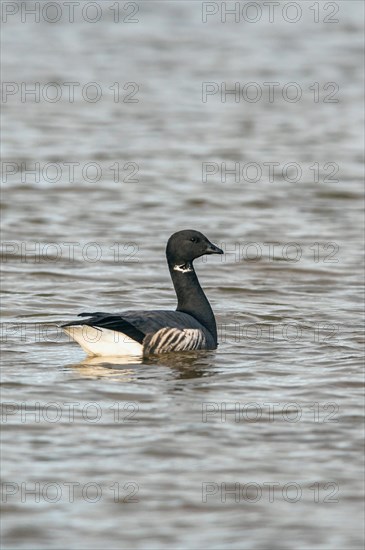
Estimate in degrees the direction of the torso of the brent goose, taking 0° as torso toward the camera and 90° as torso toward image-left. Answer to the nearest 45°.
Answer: approximately 270°
